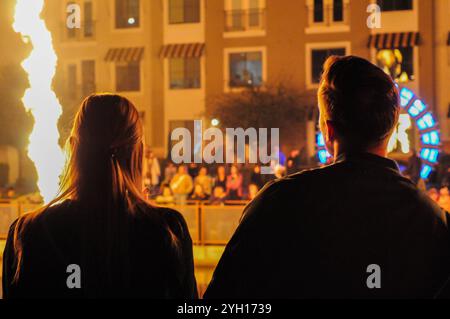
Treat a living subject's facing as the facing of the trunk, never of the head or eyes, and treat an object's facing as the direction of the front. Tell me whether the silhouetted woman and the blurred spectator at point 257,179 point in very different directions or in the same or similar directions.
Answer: very different directions

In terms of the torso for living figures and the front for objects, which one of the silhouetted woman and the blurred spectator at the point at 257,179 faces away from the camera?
the silhouetted woman

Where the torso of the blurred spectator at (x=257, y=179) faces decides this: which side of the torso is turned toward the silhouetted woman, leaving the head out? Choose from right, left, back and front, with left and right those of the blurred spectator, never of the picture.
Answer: front

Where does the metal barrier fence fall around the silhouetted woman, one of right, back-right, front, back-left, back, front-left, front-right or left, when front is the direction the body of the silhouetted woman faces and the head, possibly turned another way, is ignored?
front

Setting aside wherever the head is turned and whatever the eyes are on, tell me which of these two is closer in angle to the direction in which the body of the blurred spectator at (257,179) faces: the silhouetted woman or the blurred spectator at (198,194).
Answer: the silhouetted woman

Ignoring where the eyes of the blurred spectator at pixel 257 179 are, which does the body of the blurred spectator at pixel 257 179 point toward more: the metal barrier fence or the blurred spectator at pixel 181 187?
the metal barrier fence

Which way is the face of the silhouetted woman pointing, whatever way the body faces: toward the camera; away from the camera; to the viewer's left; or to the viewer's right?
away from the camera

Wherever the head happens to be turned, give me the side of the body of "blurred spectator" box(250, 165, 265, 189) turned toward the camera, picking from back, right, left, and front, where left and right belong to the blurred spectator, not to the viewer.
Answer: front

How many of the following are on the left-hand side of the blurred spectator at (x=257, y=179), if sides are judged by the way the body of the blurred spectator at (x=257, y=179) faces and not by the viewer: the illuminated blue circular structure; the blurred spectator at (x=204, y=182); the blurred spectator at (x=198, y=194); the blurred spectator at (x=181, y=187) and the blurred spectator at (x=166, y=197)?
1

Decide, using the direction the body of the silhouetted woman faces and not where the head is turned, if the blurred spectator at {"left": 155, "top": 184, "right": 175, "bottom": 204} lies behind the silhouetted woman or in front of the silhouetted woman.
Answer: in front

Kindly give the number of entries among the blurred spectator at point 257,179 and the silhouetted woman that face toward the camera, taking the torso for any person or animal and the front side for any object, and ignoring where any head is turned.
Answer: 1

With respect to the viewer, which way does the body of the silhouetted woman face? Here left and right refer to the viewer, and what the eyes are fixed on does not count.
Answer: facing away from the viewer

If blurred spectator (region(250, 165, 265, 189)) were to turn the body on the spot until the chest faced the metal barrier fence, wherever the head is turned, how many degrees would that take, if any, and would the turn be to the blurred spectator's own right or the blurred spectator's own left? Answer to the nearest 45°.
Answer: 0° — they already face it
